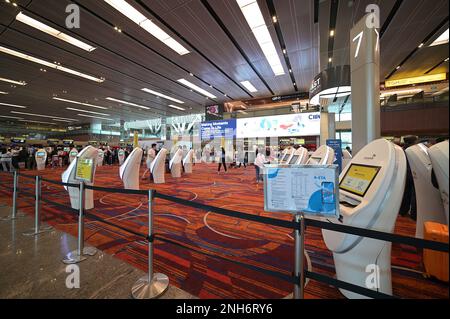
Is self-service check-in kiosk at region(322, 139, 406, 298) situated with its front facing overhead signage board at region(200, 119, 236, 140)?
no

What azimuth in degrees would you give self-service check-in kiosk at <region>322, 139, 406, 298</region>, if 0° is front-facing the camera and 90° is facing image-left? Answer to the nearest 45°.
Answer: approximately 45°

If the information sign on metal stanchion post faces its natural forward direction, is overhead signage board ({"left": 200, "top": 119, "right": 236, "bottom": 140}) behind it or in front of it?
behind

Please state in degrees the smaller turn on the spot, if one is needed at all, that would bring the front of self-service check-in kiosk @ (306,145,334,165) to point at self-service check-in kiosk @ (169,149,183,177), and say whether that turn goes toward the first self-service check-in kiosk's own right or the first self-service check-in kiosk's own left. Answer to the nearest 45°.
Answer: approximately 90° to the first self-service check-in kiosk's own right

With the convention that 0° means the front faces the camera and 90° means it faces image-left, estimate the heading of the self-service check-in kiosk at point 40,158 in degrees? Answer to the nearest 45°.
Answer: approximately 0°

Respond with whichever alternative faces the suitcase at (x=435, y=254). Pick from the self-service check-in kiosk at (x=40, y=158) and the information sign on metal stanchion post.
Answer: the self-service check-in kiosk

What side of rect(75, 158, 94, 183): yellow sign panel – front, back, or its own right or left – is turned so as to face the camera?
front

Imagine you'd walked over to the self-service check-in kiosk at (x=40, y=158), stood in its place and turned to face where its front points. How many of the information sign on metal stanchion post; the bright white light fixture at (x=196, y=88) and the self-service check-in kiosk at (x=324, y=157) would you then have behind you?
0

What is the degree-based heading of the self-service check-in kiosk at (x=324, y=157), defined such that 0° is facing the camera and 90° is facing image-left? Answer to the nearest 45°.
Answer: approximately 45°

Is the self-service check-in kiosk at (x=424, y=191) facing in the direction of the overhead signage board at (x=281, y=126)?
no

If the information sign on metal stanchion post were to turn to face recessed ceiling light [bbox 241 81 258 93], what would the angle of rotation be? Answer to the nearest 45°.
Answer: approximately 180°

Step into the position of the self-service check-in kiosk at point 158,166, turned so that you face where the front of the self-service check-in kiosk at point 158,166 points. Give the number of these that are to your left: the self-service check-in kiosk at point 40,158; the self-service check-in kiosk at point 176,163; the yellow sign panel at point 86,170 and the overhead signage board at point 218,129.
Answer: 1
